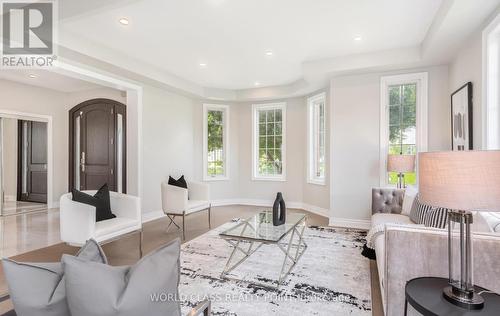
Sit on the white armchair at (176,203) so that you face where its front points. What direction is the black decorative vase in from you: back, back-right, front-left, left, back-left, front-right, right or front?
front

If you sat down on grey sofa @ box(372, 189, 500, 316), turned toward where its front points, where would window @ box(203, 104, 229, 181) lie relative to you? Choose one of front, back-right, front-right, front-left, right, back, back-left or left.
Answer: front-right

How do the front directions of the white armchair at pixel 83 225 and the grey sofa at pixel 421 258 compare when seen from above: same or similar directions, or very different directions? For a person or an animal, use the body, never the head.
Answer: very different directions

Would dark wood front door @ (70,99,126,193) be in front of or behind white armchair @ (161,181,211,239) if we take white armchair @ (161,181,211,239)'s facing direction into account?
behind

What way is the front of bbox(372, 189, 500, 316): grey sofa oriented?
to the viewer's left

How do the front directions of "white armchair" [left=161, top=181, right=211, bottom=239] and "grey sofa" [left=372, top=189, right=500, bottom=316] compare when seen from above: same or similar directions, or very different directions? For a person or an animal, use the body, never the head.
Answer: very different directions

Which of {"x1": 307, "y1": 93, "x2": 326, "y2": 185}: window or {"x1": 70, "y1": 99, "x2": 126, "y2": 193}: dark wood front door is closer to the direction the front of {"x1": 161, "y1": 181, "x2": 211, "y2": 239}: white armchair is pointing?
the window

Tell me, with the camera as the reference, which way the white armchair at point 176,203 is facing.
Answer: facing the viewer and to the right of the viewer

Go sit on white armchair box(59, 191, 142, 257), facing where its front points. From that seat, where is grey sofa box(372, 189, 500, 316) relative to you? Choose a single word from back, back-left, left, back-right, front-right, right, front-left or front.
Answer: front

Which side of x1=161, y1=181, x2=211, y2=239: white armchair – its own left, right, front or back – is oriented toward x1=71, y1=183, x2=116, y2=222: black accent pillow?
right

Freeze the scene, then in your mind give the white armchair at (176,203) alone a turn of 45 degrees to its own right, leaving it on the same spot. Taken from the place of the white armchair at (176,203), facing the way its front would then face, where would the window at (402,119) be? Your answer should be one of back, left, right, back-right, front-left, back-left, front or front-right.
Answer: left

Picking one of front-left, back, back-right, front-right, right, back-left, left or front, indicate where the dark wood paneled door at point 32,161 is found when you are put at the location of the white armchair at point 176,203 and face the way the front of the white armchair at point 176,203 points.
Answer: back

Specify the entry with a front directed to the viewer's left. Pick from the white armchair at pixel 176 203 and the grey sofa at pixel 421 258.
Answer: the grey sofa

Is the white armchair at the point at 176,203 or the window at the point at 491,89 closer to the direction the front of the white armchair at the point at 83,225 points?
the window

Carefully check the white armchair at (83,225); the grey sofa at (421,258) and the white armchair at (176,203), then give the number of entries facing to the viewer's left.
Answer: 1

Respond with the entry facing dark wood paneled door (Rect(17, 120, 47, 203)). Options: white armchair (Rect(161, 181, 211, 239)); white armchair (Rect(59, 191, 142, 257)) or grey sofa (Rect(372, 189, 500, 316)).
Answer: the grey sofa

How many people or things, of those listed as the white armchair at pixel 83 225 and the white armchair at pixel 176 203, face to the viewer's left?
0
